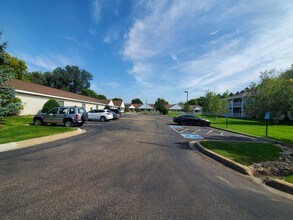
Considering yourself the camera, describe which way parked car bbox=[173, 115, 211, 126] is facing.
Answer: facing to the right of the viewer

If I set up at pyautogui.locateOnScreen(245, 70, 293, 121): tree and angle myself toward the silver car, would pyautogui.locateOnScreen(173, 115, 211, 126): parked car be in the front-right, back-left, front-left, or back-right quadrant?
front-right

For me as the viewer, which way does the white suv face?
facing away from the viewer and to the left of the viewer

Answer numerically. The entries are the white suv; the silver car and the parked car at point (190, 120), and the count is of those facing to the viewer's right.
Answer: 1

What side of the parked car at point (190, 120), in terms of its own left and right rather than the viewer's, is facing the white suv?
back

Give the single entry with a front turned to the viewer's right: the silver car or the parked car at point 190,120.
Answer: the parked car

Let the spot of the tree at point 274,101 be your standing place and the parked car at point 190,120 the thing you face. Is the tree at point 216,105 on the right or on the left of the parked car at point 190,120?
right

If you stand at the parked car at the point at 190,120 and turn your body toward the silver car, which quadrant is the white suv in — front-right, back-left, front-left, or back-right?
front-right

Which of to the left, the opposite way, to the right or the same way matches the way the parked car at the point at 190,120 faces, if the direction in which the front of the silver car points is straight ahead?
the opposite way

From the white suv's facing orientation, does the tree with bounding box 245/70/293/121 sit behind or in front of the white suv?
behind

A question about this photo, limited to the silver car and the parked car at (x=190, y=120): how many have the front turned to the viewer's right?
1

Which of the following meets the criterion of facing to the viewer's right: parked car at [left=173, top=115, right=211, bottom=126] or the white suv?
the parked car
